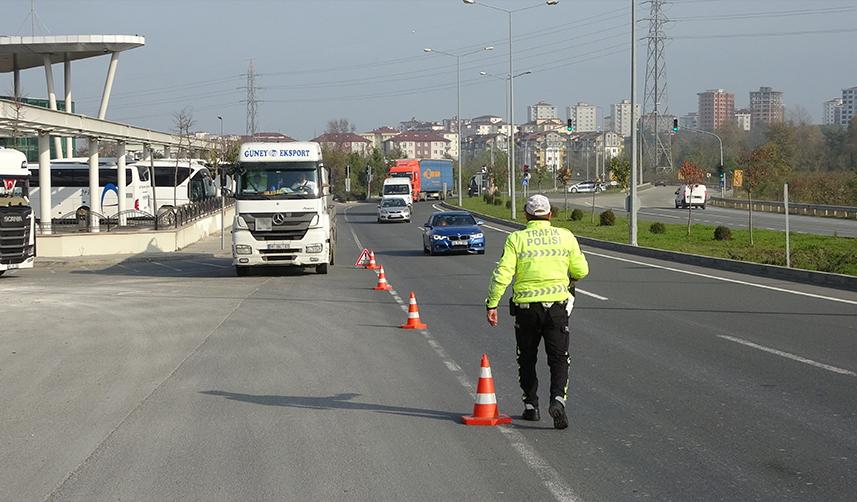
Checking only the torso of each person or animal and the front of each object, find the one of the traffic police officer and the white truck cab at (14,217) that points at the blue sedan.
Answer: the traffic police officer

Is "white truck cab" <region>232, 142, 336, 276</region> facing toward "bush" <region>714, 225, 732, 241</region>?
no

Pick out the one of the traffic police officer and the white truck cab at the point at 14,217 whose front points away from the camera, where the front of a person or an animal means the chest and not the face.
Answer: the traffic police officer

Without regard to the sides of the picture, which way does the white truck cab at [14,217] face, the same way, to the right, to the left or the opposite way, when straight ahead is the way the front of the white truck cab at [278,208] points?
the same way

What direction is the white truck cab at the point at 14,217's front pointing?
toward the camera

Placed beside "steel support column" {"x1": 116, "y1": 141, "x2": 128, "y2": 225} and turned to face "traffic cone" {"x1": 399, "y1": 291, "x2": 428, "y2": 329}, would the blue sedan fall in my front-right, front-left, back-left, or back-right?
front-left

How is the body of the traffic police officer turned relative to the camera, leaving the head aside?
away from the camera

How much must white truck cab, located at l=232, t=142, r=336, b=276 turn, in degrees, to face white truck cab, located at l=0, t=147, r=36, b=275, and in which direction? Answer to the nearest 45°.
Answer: approximately 90° to its right

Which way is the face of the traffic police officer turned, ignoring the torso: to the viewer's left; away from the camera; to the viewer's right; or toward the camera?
away from the camera

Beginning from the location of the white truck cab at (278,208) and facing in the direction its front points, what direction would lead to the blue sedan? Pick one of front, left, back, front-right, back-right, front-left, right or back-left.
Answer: back-left

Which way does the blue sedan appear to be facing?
toward the camera

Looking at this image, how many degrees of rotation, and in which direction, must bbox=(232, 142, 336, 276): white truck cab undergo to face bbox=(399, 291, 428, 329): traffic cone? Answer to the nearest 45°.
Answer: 0° — it already faces it

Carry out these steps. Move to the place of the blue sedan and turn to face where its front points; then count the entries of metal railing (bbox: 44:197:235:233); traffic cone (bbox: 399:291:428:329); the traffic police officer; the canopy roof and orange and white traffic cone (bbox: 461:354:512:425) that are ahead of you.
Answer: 3

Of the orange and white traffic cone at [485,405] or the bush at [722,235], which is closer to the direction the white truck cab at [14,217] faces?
the orange and white traffic cone

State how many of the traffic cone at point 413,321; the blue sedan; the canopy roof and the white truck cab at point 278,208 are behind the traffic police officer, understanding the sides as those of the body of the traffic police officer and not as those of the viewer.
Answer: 0

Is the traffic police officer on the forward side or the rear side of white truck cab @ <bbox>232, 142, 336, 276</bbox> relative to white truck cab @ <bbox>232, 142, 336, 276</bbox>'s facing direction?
on the forward side

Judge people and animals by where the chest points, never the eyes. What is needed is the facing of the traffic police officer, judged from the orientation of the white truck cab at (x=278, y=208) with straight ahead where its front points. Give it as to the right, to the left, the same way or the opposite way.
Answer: the opposite way

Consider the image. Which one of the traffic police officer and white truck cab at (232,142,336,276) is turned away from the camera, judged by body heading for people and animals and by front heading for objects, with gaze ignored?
the traffic police officer

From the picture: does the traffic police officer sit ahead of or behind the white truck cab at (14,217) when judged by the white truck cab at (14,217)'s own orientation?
ahead

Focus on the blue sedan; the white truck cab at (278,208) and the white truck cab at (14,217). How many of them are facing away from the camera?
0
